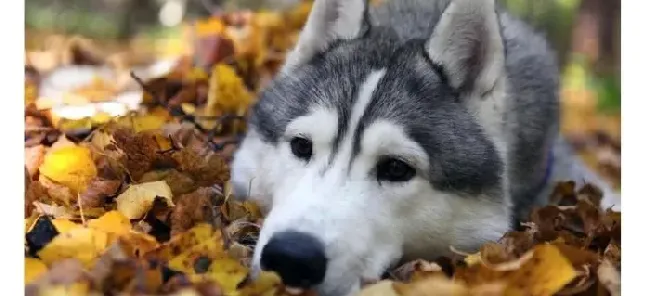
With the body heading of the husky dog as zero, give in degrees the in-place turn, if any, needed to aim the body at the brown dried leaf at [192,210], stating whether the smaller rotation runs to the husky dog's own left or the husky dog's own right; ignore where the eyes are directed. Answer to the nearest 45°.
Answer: approximately 45° to the husky dog's own right

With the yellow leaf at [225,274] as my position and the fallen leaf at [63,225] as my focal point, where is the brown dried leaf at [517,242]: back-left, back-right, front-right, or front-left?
back-right

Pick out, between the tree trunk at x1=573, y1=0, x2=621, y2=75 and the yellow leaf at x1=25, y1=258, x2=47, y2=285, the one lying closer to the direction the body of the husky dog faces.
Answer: the yellow leaf

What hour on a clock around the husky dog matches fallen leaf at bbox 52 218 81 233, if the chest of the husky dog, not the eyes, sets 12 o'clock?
The fallen leaf is roughly at 1 o'clock from the husky dog.

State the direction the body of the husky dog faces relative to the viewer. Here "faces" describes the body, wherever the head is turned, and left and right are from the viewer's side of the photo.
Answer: facing the viewer and to the left of the viewer

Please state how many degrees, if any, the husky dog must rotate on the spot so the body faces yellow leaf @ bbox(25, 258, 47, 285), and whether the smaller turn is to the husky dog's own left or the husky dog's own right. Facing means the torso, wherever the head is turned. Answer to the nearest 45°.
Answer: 0° — it already faces it

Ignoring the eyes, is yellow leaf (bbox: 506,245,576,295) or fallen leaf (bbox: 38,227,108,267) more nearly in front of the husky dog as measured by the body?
the fallen leaf
